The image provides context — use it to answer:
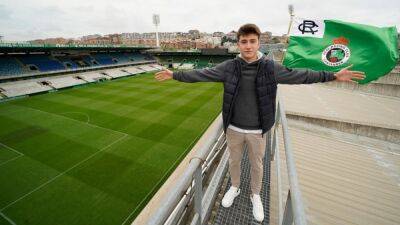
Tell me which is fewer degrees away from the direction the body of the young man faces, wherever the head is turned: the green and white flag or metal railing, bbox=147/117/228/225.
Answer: the metal railing

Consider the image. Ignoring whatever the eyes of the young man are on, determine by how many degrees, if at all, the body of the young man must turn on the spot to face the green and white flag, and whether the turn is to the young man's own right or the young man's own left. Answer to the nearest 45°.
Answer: approximately 135° to the young man's own left

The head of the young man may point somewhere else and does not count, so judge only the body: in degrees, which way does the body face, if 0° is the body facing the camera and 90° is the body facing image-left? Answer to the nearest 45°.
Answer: approximately 0°

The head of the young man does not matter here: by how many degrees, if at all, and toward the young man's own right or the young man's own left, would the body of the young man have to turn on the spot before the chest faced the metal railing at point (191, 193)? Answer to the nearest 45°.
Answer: approximately 45° to the young man's own right
